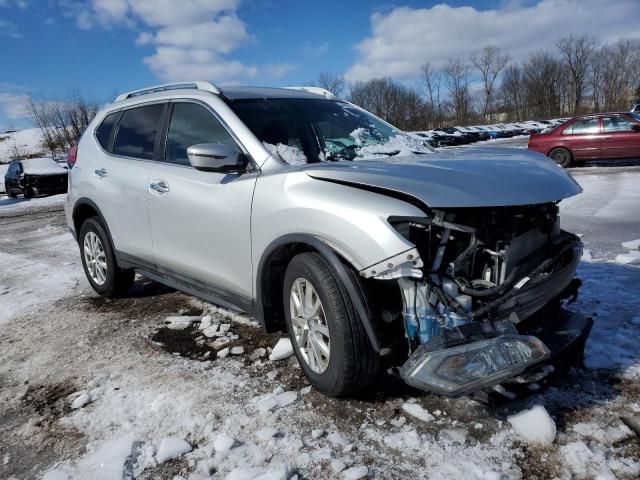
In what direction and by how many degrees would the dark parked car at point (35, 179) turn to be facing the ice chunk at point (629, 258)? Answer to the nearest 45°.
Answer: approximately 45° to its right

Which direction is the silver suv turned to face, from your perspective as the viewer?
facing the viewer and to the right of the viewer

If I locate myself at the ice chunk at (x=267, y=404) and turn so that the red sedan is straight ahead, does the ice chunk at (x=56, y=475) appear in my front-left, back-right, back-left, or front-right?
back-left

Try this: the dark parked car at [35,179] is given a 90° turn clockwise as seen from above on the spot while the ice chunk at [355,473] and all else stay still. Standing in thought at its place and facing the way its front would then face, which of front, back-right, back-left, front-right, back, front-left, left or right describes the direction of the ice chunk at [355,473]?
front-left

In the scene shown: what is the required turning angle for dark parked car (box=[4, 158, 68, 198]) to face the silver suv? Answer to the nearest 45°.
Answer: approximately 45° to its right
